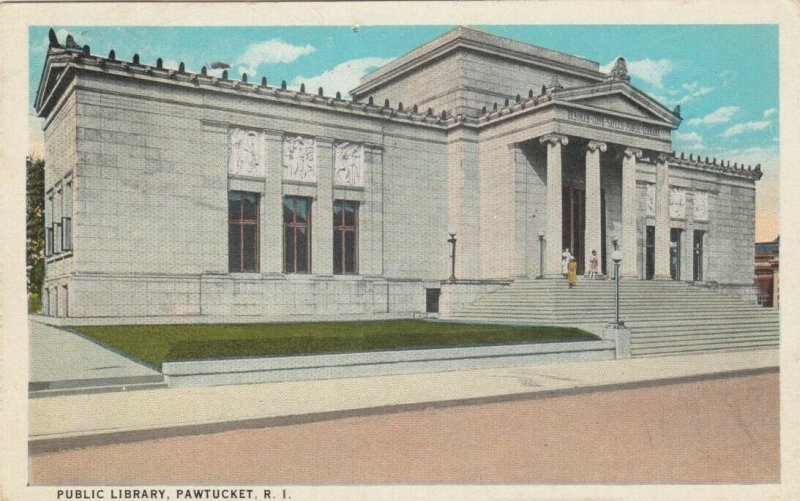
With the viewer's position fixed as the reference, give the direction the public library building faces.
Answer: facing the viewer and to the right of the viewer

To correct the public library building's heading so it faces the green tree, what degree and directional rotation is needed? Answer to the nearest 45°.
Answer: approximately 135° to its right
